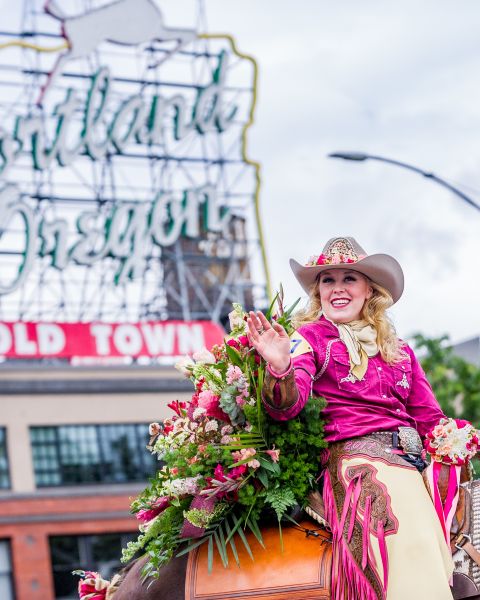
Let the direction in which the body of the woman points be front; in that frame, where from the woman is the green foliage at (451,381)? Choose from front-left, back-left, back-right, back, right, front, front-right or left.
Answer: back-left
